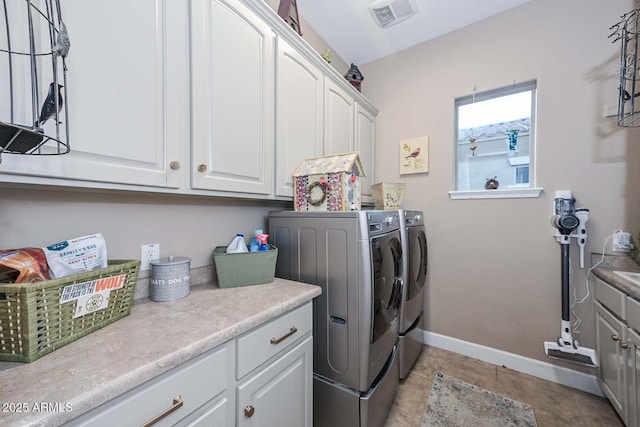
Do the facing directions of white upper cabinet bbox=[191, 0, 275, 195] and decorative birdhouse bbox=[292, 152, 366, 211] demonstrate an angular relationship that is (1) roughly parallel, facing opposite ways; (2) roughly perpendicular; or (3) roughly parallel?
roughly perpendicular
